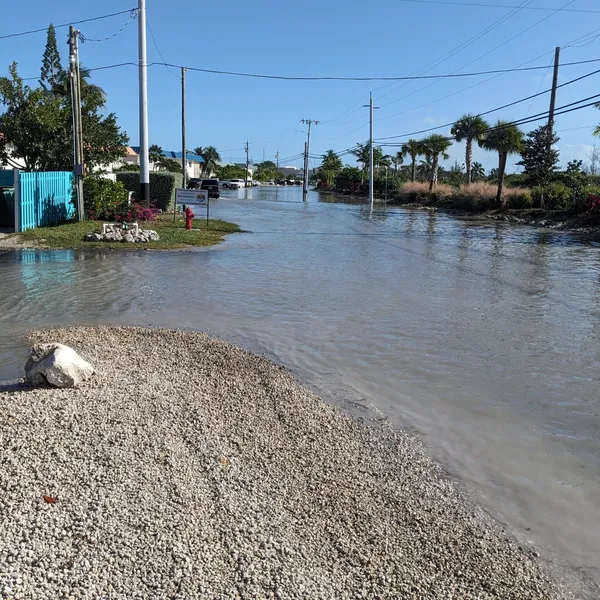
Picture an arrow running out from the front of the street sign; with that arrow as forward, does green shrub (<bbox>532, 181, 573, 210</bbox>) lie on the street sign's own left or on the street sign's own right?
on the street sign's own left

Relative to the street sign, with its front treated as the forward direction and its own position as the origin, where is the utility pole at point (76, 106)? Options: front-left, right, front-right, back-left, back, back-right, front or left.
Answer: front-right

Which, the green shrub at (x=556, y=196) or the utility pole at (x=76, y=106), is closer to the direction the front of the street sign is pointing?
the utility pole

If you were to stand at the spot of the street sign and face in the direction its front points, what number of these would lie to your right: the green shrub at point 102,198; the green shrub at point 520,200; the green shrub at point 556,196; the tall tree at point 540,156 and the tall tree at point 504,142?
1

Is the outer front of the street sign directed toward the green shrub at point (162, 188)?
no

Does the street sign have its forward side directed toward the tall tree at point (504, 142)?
no

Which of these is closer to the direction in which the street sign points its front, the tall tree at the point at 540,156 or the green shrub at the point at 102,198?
the green shrub

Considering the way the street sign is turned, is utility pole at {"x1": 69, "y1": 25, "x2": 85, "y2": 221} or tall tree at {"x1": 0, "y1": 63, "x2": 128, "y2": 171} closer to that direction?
the utility pole

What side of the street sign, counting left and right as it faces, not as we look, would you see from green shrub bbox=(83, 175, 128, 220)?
right

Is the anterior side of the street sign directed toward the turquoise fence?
no

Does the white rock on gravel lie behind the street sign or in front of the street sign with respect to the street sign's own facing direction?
in front

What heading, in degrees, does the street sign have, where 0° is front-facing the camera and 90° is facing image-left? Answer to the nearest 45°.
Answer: approximately 0°
